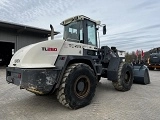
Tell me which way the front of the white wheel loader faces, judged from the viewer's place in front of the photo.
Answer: facing away from the viewer and to the right of the viewer

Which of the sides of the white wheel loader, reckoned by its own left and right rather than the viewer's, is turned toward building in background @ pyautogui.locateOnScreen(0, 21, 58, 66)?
left
